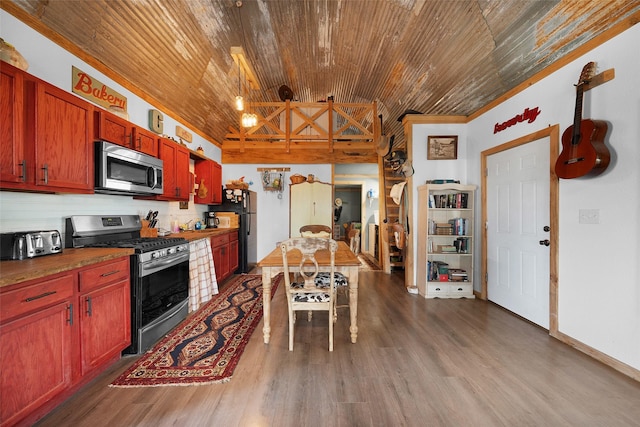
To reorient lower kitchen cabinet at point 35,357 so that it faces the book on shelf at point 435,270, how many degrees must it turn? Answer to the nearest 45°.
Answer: approximately 45° to its left

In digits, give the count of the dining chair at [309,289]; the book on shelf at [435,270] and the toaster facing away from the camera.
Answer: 1

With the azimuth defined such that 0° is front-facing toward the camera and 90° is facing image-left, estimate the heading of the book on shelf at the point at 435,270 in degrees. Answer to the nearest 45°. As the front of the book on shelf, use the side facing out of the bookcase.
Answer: approximately 0°

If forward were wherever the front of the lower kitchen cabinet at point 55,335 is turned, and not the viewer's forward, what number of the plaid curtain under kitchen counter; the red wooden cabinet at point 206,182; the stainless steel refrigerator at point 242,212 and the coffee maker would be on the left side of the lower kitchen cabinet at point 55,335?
4

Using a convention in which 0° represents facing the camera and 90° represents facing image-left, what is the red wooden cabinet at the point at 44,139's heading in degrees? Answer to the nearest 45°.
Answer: approximately 315°

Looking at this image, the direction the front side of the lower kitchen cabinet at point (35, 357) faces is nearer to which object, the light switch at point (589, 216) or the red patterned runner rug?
the light switch

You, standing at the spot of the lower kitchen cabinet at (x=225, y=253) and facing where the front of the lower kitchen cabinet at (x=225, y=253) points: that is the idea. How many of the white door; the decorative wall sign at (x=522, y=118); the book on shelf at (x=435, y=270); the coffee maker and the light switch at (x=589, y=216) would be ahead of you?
4

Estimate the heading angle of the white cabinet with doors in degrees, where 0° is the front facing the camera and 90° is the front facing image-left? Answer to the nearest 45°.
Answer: approximately 0°

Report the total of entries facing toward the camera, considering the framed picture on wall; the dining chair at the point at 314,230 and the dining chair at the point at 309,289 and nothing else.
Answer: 2

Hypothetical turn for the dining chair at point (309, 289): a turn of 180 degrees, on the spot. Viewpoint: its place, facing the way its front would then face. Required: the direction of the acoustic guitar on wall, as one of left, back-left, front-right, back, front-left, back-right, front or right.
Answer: left

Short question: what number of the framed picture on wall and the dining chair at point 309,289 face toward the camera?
1

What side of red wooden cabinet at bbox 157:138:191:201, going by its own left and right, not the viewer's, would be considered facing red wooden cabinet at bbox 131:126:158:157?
right

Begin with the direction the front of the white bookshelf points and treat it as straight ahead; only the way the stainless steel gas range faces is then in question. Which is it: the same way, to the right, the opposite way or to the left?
to the left
